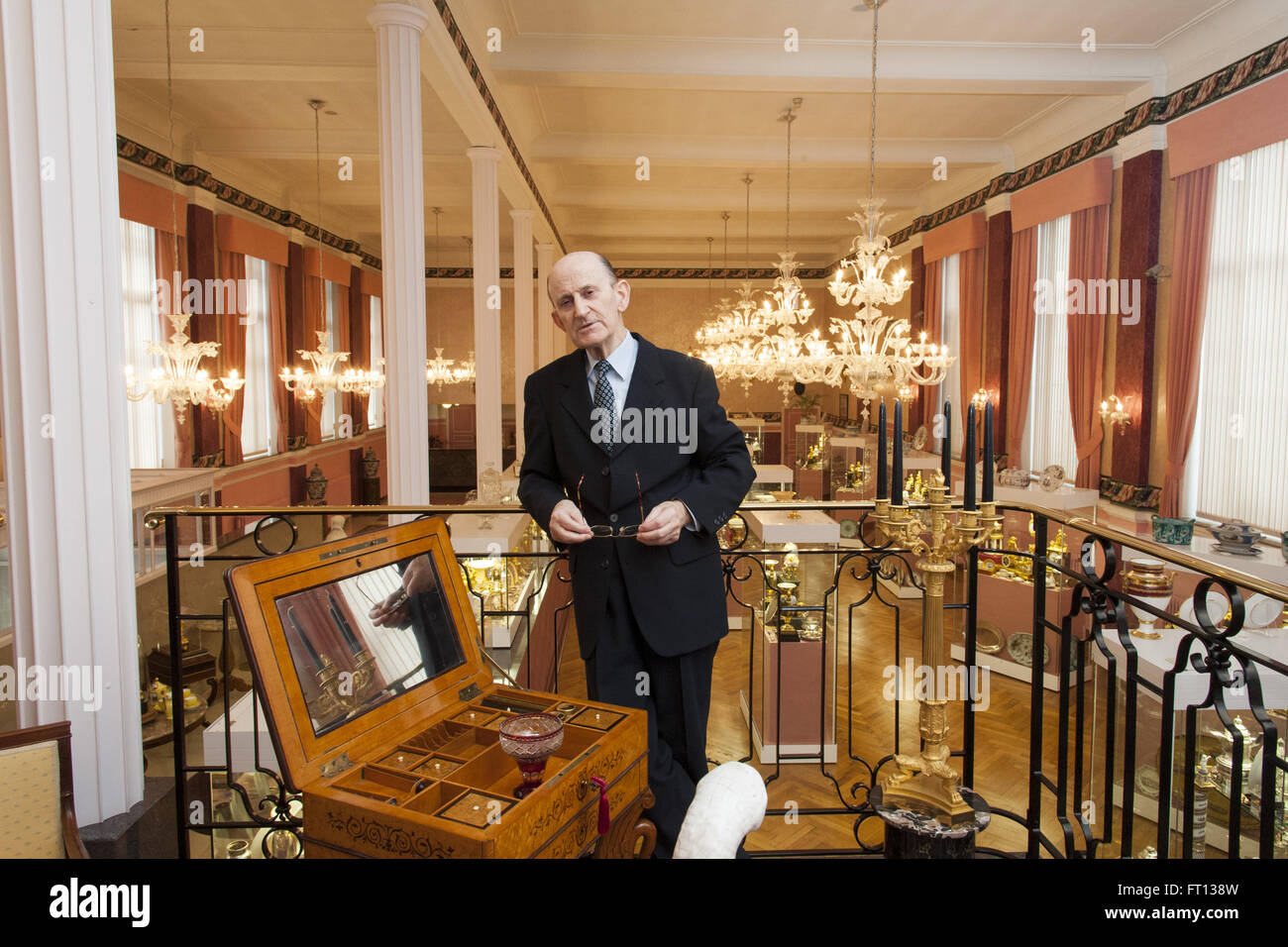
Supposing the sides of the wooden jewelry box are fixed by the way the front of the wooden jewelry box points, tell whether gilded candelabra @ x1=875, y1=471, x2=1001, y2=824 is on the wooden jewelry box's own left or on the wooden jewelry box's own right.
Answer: on the wooden jewelry box's own left

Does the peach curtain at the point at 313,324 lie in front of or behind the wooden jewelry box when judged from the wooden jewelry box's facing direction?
behind

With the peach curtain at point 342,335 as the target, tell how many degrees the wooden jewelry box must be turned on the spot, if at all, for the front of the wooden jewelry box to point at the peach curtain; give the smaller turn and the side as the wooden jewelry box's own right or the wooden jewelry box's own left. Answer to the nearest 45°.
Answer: approximately 135° to the wooden jewelry box's own left

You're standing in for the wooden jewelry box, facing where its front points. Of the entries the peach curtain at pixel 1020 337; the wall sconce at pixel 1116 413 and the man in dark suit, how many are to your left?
3

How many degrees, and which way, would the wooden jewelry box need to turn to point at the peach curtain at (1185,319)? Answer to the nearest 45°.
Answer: approximately 90° to its left

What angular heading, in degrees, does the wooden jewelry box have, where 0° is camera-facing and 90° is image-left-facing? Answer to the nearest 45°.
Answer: approximately 315°

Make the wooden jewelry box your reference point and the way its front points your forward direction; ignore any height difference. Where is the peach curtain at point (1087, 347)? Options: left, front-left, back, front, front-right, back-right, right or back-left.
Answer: left

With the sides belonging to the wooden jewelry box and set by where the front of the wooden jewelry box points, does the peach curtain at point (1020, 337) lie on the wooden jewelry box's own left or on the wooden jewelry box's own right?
on the wooden jewelry box's own left

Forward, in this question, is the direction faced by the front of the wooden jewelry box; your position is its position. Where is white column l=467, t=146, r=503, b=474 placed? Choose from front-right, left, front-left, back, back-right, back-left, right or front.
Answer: back-left
